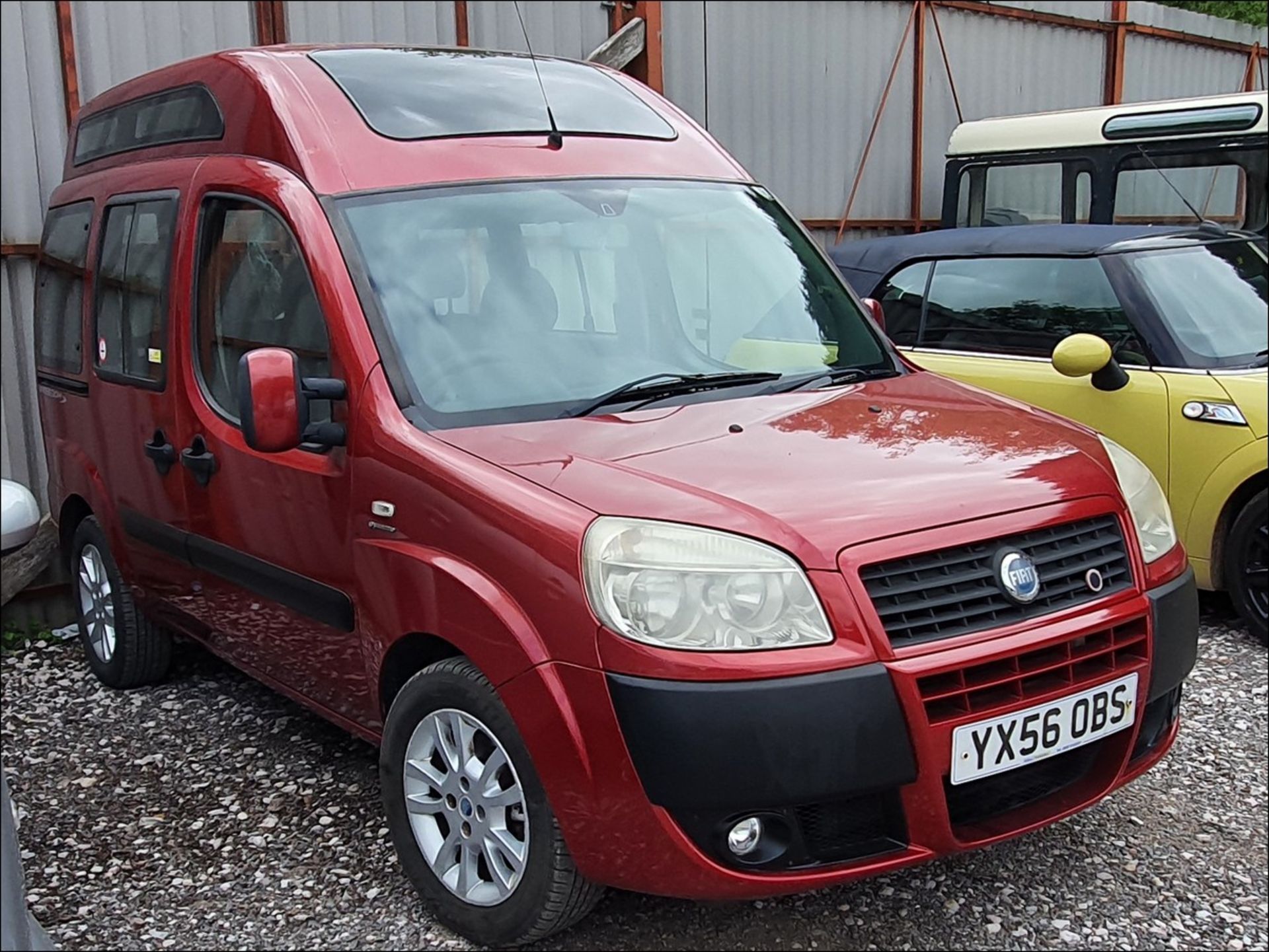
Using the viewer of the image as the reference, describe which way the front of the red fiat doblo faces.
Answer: facing the viewer and to the right of the viewer

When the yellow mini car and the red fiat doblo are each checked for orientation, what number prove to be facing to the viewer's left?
0

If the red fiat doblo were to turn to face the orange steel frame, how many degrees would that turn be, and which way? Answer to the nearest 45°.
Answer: approximately 135° to its left

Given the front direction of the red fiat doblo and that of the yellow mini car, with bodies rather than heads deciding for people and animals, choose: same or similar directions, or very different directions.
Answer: same or similar directions

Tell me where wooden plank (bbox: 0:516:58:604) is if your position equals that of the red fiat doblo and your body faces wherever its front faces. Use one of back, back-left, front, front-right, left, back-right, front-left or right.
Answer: back

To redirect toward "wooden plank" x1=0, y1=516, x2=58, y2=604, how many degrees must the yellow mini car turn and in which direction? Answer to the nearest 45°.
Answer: approximately 135° to its right

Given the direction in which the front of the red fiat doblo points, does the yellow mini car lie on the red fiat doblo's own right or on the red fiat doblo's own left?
on the red fiat doblo's own left

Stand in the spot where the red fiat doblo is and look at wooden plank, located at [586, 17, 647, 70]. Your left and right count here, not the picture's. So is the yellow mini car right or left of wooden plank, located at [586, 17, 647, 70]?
right

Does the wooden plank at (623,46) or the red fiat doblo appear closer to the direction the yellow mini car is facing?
the red fiat doblo

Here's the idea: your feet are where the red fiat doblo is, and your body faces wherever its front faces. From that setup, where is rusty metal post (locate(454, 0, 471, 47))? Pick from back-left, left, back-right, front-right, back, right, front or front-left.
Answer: back-left
